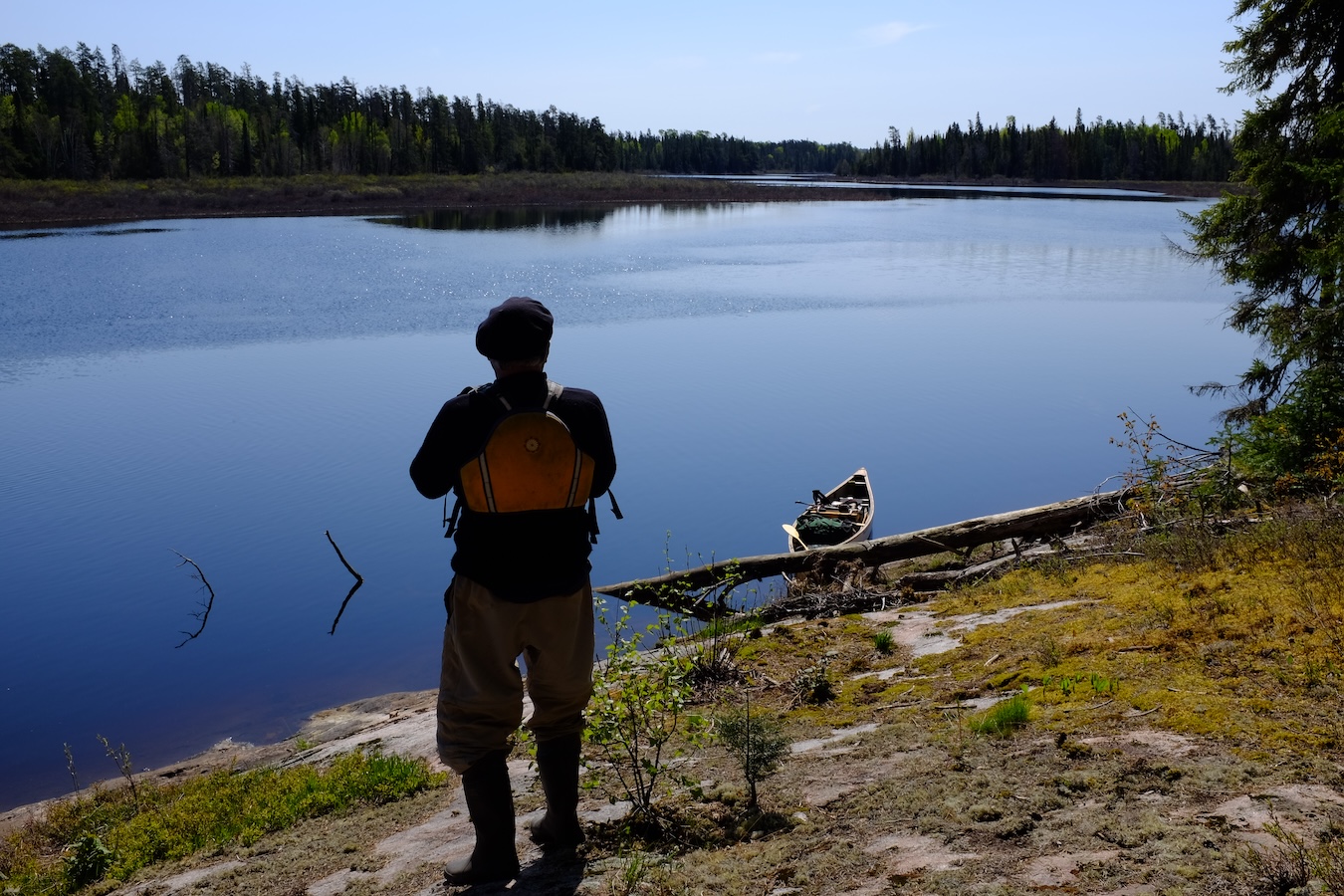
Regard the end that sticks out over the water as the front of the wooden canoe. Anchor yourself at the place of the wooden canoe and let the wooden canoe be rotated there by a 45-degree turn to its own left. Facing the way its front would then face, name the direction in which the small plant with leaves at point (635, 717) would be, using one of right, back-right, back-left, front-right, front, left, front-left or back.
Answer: back

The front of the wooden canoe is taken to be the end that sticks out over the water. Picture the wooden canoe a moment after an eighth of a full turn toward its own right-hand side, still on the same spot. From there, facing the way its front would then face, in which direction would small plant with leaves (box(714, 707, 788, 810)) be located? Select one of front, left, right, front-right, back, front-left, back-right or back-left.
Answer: right

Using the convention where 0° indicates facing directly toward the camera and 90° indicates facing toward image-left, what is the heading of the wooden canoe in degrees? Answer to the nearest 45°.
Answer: approximately 225°

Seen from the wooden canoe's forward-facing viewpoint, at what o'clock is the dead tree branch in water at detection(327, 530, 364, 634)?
The dead tree branch in water is roughly at 7 o'clock from the wooden canoe.

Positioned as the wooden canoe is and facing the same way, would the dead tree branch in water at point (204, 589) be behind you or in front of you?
behind
